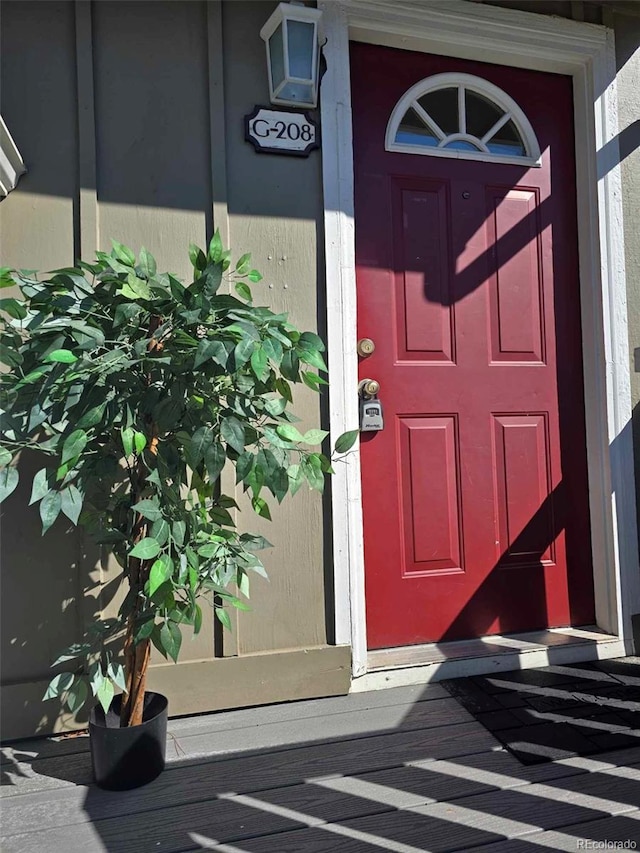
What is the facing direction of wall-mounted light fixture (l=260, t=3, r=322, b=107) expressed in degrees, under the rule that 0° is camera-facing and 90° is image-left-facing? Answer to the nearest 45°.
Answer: approximately 0°
